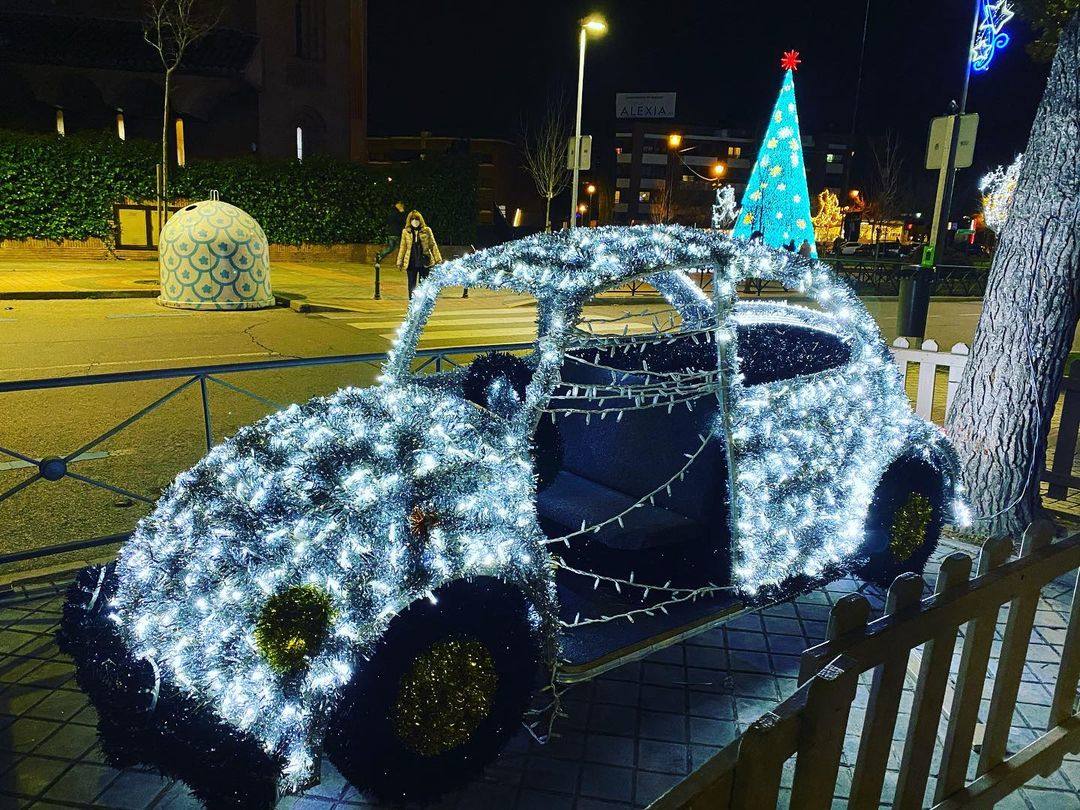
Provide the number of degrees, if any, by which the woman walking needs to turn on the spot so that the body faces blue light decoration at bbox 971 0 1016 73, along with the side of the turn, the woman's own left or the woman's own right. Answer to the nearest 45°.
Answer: approximately 45° to the woman's own left

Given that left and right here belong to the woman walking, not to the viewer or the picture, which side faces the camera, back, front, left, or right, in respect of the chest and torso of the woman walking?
front

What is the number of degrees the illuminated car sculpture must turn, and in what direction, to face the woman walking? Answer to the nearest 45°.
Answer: approximately 135° to its right

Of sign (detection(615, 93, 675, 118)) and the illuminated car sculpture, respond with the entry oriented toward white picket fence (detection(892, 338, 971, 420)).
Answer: the sign

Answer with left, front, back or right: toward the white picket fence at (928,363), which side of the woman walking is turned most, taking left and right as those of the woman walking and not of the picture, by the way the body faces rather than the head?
front

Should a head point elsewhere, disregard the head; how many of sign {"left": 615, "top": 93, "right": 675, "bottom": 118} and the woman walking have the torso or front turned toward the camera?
2

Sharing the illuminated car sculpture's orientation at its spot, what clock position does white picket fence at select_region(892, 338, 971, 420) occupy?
The white picket fence is roughly at 6 o'clock from the illuminated car sculpture.

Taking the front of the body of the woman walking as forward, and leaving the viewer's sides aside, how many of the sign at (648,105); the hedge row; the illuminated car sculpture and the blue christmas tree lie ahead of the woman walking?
1

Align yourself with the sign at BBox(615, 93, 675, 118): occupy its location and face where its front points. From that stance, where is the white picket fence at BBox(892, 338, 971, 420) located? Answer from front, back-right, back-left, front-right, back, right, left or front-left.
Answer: front

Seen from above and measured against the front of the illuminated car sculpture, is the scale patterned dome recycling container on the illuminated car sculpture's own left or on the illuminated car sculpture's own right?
on the illuminated car sculpture's own right

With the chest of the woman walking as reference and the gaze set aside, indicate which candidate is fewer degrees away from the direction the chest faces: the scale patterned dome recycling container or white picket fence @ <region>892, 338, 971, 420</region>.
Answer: the white picket fence

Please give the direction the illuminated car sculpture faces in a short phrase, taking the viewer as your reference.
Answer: facing the viewer and to the left of the viewer

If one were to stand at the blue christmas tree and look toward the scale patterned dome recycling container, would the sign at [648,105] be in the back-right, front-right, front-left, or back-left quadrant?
back-right
